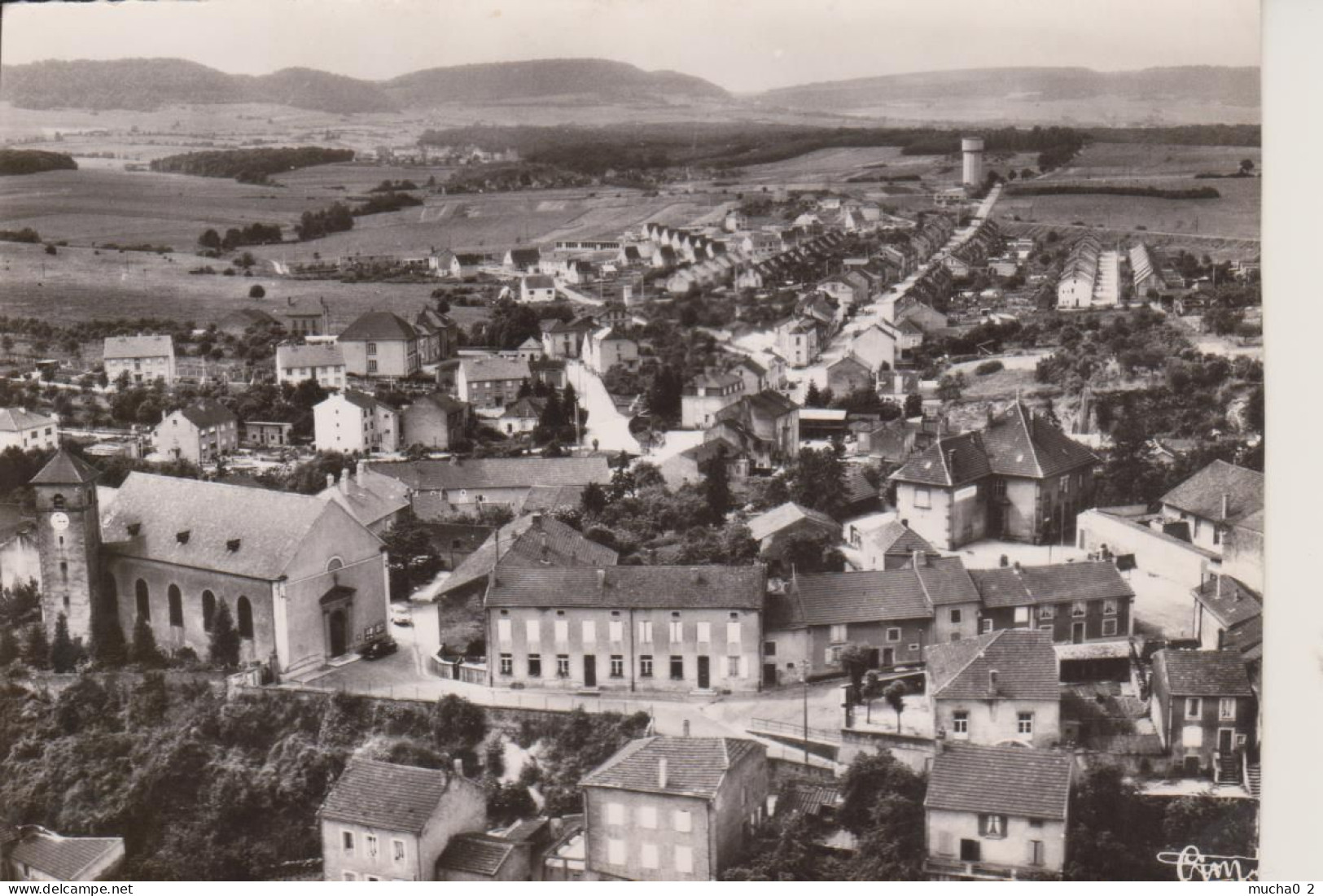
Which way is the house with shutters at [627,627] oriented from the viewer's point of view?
toward the camera

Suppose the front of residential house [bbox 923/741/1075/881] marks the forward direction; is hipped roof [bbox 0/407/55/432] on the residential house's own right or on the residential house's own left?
on the residential house's own right

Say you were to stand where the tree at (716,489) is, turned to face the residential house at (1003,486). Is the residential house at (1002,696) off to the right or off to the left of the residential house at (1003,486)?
right

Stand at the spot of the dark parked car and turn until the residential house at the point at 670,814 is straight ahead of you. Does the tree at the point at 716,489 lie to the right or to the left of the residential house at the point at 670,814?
left

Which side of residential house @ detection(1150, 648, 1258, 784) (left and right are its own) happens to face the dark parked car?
right

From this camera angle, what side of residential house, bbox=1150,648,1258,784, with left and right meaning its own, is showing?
front

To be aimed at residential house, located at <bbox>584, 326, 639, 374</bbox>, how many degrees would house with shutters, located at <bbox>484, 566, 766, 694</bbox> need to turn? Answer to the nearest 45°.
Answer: approximately 180°

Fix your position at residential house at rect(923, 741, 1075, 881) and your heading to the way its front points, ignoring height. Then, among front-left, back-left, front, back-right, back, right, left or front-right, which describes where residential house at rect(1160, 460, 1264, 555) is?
back-left

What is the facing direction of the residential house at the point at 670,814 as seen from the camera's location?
facing the viewer

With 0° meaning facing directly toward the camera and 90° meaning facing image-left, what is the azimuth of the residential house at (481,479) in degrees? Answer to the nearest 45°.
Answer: approximately 0°
